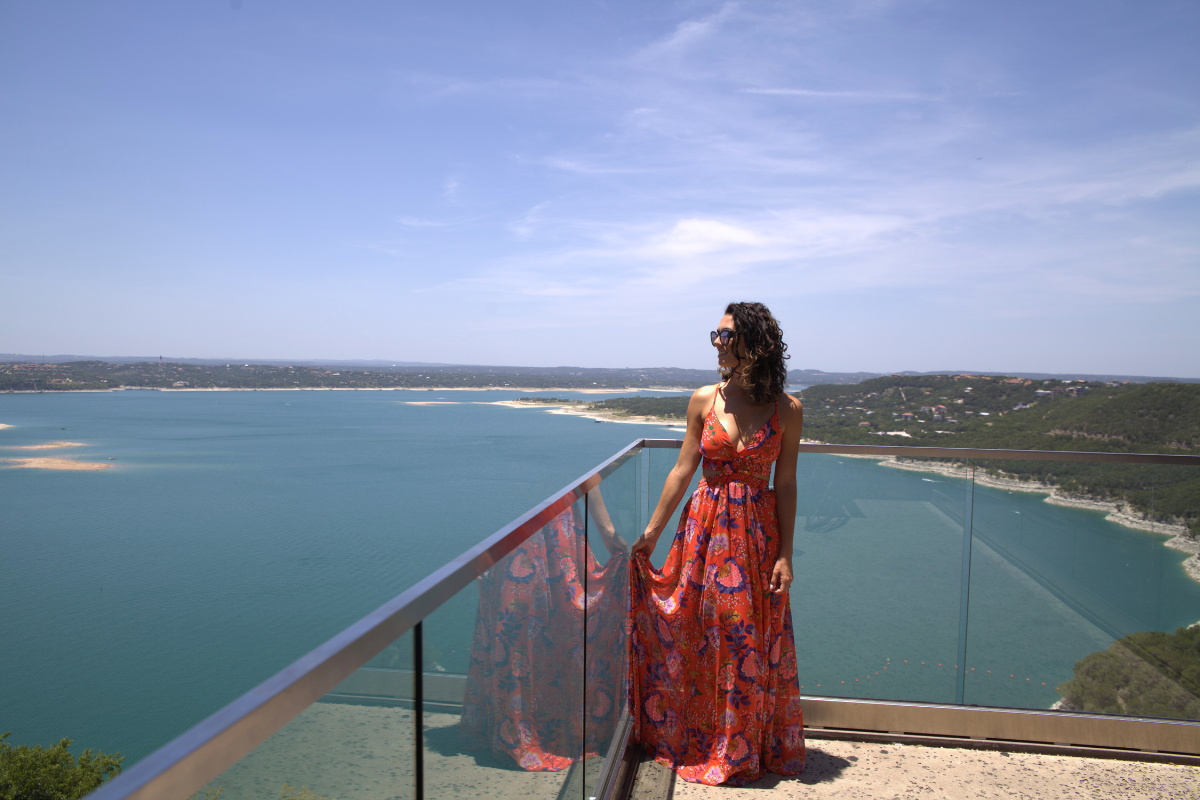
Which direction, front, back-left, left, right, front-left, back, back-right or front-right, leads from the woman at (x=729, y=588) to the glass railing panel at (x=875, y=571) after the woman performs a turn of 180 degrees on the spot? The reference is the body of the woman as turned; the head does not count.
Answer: front-right

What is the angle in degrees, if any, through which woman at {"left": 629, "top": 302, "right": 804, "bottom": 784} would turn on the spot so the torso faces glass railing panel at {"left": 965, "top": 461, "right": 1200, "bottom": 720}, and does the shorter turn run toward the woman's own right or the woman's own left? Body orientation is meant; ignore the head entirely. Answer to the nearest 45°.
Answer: approximately 135° to the woman's own left

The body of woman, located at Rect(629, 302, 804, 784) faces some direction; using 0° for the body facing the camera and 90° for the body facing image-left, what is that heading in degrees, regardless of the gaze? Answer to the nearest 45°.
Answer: approximately 0°

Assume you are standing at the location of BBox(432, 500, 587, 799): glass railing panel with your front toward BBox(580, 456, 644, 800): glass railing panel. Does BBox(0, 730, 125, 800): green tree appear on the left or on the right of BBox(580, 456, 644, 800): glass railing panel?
left
